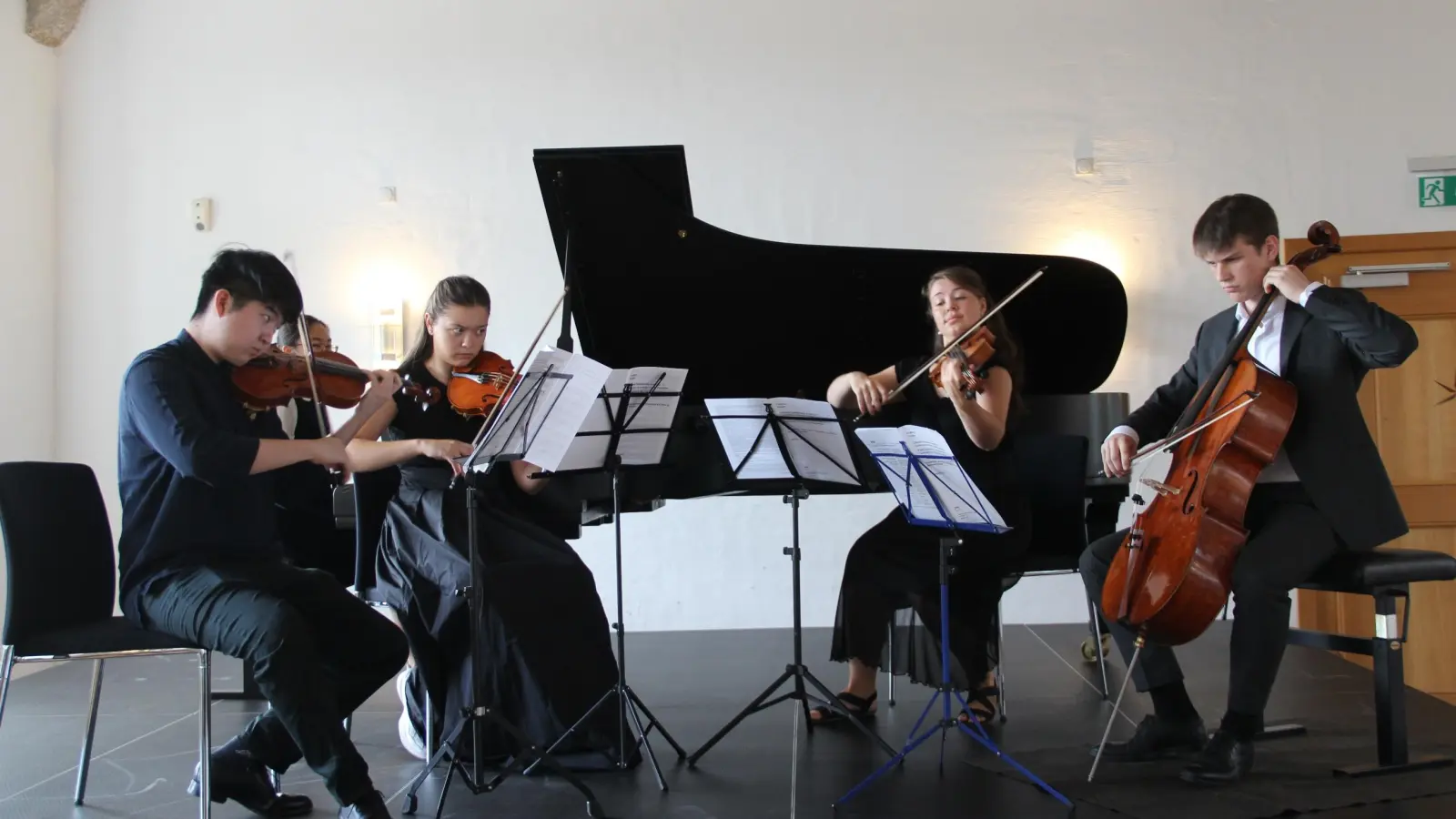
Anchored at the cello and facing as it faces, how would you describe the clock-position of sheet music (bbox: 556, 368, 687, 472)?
The sheet music is roughly at 1 o'clock from the cello.

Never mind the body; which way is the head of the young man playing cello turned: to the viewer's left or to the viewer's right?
to the viewer's left

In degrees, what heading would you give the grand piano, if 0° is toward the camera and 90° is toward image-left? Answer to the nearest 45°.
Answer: approximately 90°

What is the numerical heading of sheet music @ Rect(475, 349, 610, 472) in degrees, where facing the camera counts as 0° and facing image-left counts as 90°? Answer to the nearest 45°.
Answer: approximately 135°

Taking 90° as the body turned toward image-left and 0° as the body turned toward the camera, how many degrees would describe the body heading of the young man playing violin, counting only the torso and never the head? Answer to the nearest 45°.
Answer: approximately 270°

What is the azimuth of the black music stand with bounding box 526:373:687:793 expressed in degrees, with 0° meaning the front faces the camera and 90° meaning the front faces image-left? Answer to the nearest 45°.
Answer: approximately 135°

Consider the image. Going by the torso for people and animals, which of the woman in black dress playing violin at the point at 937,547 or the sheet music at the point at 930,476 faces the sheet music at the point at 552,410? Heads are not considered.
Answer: the woman in black dress playing violin

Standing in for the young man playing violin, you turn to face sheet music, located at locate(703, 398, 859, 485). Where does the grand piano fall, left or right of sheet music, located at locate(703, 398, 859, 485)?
left

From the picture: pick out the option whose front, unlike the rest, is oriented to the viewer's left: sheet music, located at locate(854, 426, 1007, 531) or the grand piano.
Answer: the grand piano

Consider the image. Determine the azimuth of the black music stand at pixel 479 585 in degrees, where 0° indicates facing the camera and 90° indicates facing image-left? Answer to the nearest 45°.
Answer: approximately 135°

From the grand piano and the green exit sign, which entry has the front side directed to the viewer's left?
the grand piano
